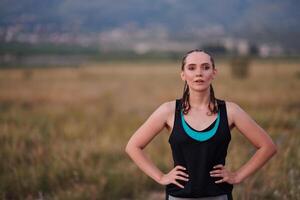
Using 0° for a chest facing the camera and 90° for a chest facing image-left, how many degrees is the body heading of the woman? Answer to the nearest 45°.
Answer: approximately 0°

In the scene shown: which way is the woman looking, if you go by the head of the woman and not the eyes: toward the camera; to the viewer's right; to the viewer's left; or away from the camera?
toward the camera
